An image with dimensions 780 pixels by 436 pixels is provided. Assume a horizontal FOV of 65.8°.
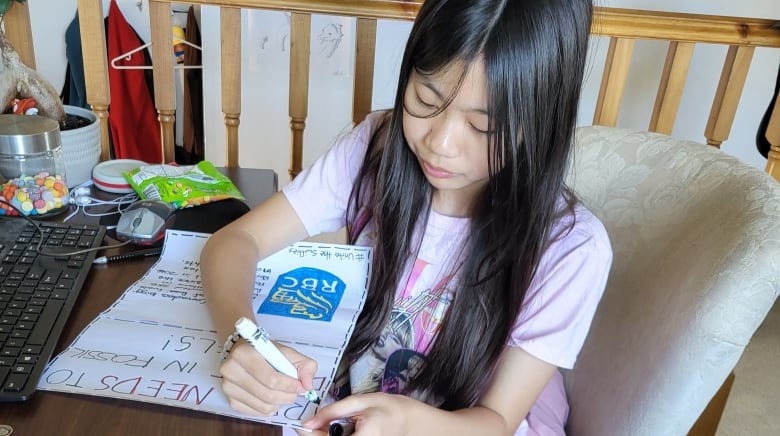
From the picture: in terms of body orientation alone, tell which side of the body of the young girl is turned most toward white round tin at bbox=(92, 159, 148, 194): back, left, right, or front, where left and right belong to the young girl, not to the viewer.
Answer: right

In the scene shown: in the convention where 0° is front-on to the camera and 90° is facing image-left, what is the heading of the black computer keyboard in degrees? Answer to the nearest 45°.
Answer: approximately 270°

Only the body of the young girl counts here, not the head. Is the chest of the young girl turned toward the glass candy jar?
no

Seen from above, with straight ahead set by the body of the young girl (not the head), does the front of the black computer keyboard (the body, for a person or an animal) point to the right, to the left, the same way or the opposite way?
the opposite way

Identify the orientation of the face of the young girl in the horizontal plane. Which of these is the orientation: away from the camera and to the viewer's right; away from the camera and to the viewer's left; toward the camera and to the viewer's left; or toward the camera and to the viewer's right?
toward the camera and to the viewer's left

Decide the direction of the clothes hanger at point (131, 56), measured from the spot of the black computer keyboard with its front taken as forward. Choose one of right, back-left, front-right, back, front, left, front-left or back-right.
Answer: left

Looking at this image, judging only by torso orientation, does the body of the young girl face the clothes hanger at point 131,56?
no

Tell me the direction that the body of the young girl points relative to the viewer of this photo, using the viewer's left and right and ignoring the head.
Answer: facing the viewer and to the left of the viewer
